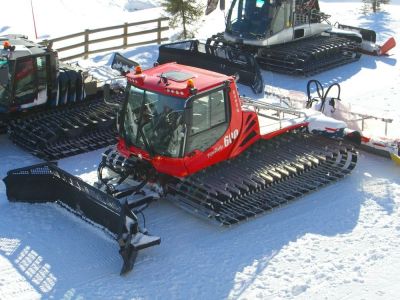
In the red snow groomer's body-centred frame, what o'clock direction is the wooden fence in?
The wooden fence is roughly at 4 o'clock from the red snow groomer.

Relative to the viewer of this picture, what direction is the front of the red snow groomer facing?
facing the viewer and to the left of the viewer

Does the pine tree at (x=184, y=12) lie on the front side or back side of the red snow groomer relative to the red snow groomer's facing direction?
on the back side

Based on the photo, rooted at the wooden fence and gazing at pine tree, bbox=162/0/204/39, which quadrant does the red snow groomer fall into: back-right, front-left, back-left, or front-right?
back-right

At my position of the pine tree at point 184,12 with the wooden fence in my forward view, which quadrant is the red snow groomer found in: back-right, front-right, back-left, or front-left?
front-left
